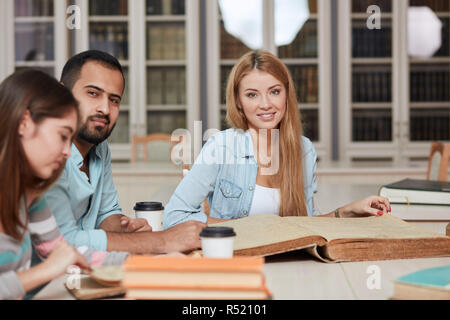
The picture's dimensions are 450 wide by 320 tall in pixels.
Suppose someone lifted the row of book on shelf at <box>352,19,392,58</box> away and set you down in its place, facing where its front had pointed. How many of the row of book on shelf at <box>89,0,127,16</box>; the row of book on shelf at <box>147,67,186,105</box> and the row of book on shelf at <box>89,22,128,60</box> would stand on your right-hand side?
3

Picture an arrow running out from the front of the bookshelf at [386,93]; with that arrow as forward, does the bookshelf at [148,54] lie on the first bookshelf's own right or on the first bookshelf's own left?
on the first bookshelf's own right

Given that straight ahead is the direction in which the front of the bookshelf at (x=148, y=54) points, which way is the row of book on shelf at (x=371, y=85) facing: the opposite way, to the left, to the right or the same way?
the same way

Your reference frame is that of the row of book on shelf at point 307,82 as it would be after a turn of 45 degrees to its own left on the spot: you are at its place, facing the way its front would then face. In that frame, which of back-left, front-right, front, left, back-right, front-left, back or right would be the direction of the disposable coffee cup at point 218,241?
front-right

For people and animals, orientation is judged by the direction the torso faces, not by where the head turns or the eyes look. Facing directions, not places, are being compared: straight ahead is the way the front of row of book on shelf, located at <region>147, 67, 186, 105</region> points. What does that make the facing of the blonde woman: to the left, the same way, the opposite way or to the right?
the same way

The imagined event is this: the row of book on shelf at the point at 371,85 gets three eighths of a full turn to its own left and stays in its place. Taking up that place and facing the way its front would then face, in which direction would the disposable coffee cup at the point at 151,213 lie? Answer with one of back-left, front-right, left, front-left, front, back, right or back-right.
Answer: back-right

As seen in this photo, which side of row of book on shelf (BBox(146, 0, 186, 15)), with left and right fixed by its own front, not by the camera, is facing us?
front

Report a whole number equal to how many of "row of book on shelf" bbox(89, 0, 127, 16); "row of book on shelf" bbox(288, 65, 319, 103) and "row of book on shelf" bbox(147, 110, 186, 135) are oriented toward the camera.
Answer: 3

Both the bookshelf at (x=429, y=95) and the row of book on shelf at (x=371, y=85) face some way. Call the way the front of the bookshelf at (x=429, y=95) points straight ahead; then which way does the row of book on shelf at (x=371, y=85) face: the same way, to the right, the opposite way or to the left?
the same way

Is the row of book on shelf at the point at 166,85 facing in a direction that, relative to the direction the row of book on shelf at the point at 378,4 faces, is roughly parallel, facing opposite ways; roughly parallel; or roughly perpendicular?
roughly parallel

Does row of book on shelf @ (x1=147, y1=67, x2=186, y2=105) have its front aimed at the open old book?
yes

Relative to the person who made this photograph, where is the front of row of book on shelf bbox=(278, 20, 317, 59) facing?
facing the viewer

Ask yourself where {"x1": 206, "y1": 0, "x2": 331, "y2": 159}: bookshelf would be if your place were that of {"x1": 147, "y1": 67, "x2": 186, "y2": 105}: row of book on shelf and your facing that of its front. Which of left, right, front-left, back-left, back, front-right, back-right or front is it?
left

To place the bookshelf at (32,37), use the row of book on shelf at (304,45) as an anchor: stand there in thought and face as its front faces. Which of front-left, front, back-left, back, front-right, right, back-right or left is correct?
right

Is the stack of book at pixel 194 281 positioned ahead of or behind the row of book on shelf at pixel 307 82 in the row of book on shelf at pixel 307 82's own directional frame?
ahead

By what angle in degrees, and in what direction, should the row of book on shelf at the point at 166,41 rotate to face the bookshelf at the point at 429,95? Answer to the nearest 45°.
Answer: approximately 90° to its left

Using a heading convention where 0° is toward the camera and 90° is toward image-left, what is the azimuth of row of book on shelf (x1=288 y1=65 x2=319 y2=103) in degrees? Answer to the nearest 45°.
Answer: approximately 0°

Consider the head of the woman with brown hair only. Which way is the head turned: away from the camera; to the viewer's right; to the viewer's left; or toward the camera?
to the viewer's right

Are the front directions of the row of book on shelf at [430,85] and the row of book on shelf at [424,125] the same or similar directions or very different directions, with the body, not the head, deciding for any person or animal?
same or similar directions

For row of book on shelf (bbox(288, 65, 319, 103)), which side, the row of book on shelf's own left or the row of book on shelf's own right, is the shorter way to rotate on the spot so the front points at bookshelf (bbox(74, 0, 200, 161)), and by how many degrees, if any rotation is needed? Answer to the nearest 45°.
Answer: approximately 90° to the row of book on shelf's own right

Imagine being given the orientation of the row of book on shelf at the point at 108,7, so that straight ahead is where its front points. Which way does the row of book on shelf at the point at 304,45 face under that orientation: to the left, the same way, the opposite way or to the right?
the same way
